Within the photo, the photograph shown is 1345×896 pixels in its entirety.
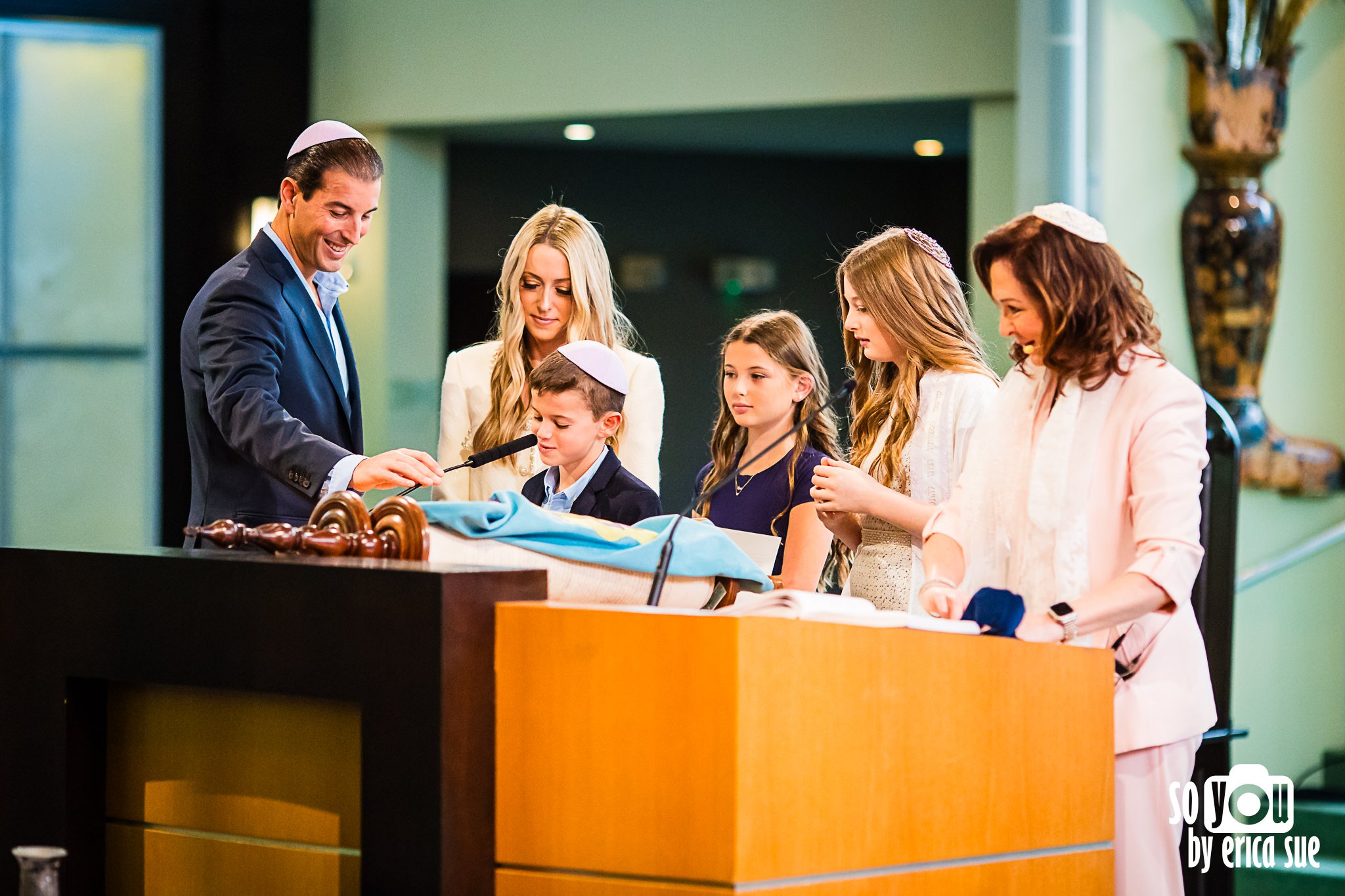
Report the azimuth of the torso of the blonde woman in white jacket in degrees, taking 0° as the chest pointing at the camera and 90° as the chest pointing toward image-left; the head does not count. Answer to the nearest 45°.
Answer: approximately 0°

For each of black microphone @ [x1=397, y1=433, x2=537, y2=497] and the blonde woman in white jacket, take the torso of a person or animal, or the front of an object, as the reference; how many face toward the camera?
1

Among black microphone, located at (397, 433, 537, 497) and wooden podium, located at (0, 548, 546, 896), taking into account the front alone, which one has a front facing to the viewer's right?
the black microphone

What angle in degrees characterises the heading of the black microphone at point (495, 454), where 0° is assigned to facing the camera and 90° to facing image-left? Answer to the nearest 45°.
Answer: approximately 270°
